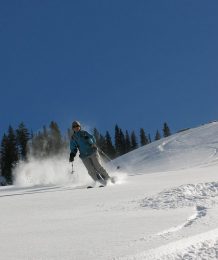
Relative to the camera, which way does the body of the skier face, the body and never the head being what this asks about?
toward the camera
